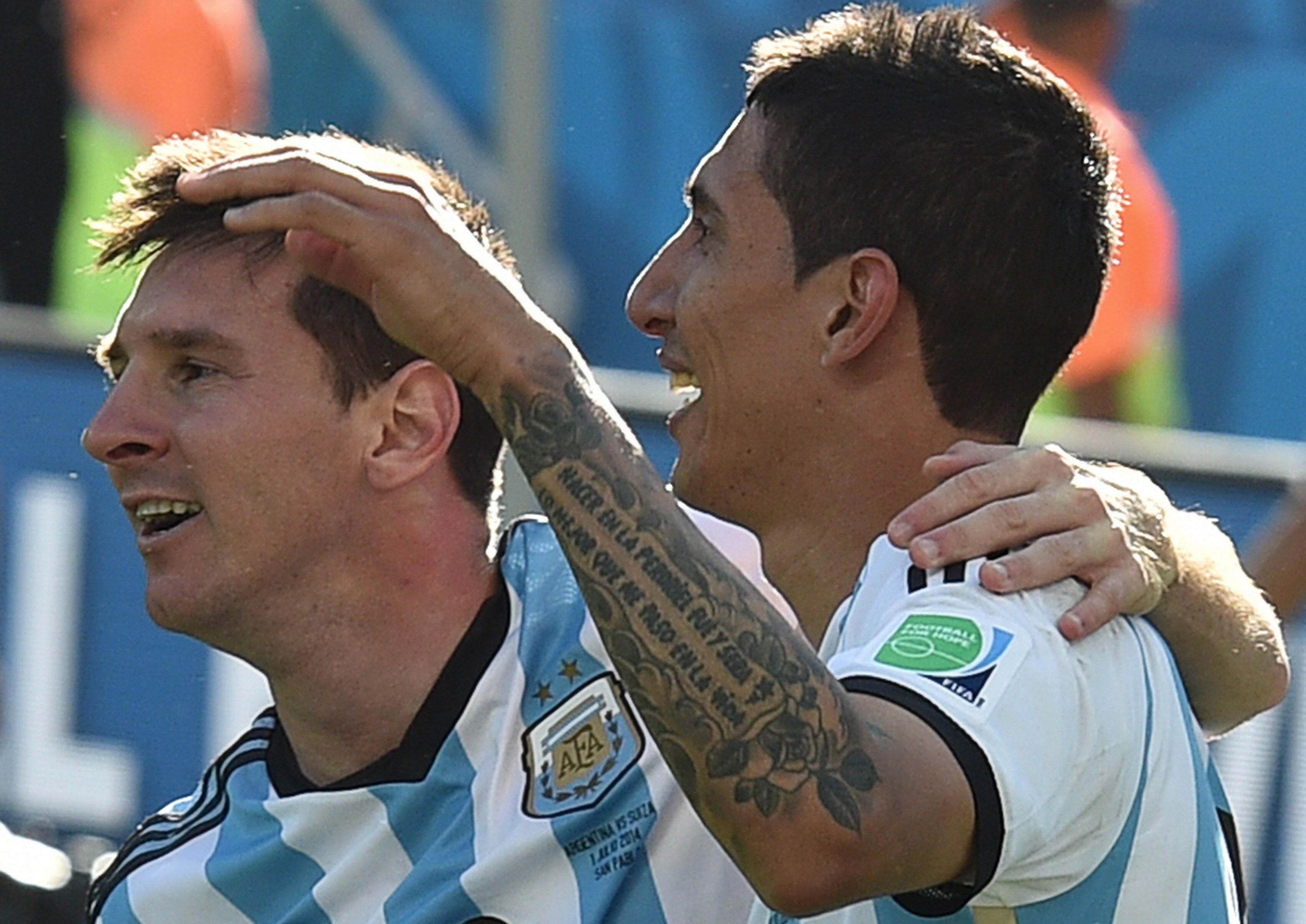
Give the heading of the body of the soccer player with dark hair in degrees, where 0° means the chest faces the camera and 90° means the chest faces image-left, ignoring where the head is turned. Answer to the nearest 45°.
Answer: approximately 90°

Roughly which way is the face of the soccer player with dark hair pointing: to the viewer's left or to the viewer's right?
to the viewer's left
